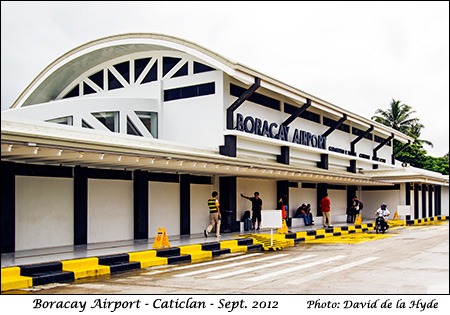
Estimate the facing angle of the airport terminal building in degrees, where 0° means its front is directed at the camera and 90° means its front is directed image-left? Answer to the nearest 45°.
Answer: approximately 315°
